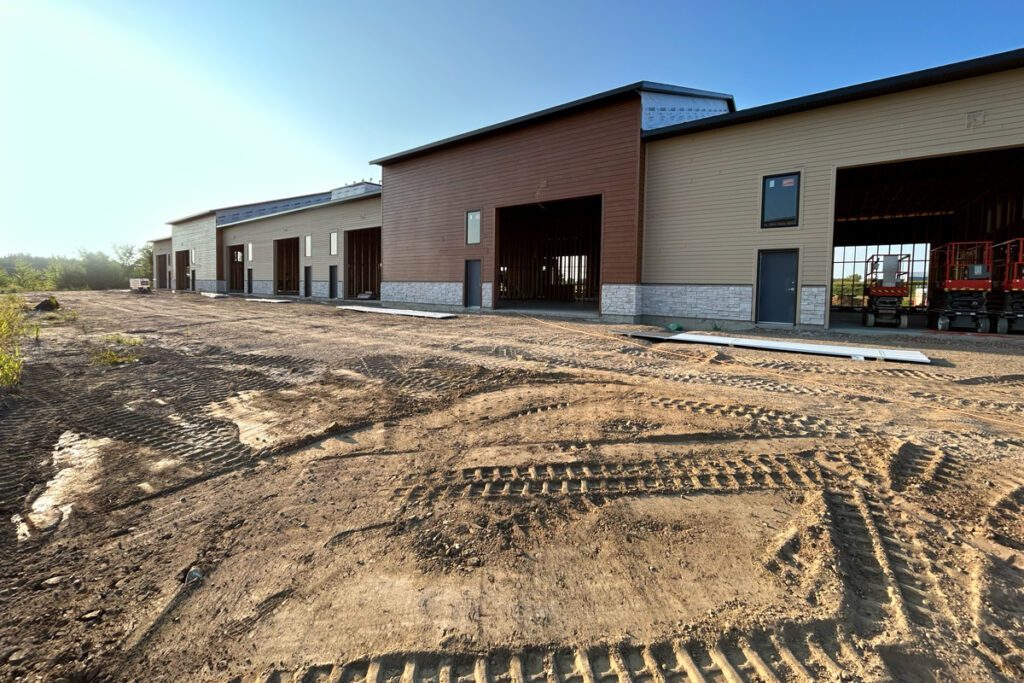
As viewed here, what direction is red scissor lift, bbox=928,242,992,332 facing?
toward the camera

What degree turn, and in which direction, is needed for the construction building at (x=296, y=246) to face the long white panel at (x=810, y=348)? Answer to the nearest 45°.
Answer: approximately 45° to its left

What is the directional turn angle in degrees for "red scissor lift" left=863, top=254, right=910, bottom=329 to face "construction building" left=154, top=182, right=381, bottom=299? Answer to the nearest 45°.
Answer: approximately 90° to its right

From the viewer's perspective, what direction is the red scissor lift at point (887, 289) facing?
toward the camera

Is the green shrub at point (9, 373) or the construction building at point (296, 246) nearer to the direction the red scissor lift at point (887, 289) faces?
the green shrub

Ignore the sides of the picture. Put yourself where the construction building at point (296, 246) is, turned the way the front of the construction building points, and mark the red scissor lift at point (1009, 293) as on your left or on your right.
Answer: on your left

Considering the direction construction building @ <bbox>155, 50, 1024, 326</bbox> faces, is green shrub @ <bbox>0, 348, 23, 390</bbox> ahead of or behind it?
ahead

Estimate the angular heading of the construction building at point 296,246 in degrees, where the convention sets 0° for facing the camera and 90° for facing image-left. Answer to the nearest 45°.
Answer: approximately 45°
